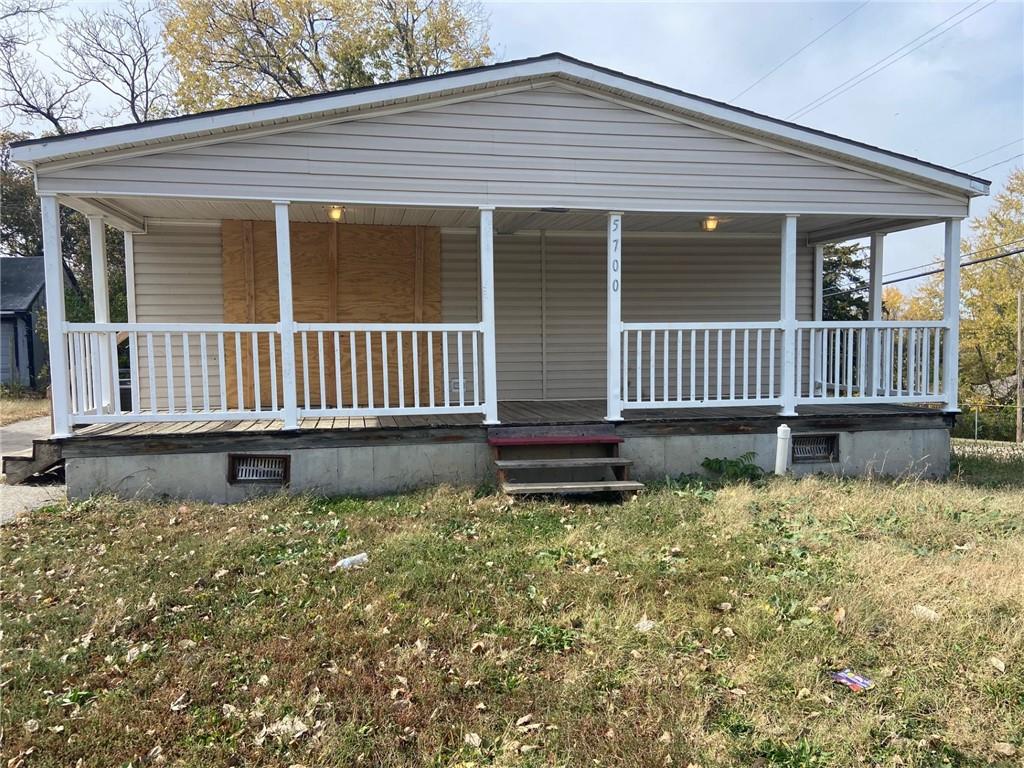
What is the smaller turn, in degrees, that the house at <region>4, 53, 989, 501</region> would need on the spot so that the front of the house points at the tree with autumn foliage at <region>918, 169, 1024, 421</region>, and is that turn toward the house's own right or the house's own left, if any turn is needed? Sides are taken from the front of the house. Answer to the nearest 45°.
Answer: approximately 135° to the house's own left

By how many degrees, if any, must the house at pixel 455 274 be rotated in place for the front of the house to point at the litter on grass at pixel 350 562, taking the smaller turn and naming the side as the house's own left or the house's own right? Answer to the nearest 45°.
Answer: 0° — it already faces it

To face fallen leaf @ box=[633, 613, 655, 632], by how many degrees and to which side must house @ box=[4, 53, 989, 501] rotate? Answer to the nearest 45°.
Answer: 0° — it already faces it

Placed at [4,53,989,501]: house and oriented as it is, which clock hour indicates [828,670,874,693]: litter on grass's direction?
The litter on grass is roughly at 11 o'clock from the house.

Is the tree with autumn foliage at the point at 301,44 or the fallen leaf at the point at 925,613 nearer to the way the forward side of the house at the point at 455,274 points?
the fallen leaf

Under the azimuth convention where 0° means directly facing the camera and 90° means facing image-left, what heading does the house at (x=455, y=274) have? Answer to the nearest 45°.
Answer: approximately 0°

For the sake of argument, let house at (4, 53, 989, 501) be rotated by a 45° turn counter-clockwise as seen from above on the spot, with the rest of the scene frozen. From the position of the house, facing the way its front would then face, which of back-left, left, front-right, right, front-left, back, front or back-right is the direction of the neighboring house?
back

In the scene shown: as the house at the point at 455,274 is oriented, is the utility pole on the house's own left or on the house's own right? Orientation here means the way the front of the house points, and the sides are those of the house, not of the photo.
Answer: on the house's own left

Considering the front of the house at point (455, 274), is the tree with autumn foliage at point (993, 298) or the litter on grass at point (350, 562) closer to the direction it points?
the litter on grass
